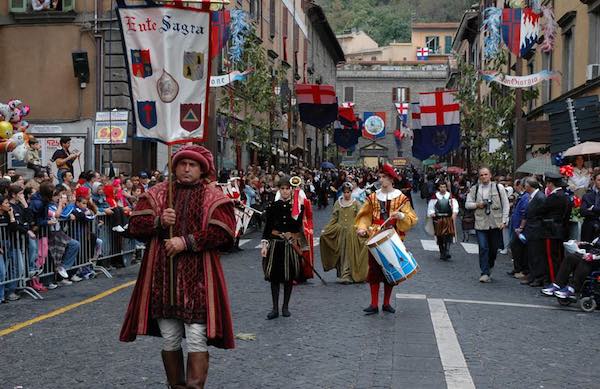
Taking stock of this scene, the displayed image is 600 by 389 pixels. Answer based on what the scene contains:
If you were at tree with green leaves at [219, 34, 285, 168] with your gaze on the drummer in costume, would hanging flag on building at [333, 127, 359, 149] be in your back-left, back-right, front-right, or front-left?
back-left

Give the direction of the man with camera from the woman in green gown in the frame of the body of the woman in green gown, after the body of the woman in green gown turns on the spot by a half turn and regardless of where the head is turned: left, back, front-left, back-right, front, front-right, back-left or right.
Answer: right

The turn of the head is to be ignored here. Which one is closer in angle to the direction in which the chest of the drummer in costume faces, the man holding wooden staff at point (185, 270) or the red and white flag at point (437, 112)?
the man holding wooden staff

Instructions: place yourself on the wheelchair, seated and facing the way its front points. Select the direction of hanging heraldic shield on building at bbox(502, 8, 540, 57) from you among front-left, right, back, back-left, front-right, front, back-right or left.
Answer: right

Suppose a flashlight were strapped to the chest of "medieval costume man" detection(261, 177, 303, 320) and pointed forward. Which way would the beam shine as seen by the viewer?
toward the camera

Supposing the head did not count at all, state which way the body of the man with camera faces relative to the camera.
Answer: toward the camera

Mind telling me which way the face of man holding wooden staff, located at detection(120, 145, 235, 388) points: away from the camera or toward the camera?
toward the camera

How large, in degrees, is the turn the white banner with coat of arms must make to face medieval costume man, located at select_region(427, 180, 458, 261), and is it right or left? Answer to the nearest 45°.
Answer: approximately 135° to its left

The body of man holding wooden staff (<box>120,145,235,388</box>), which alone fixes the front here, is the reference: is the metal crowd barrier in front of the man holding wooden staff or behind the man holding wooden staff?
behind

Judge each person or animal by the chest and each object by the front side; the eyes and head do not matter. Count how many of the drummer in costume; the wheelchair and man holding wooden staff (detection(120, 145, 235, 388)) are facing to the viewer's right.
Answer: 0

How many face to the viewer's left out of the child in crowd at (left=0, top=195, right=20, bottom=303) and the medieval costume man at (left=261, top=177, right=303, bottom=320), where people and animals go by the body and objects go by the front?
0

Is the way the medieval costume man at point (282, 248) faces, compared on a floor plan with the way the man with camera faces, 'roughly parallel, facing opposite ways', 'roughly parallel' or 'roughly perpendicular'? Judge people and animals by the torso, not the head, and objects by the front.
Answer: roughly parallel

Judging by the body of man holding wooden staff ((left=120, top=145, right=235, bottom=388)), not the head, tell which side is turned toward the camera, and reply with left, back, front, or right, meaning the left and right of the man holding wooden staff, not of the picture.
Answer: front

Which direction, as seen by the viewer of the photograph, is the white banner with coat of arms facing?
facing the viewer
